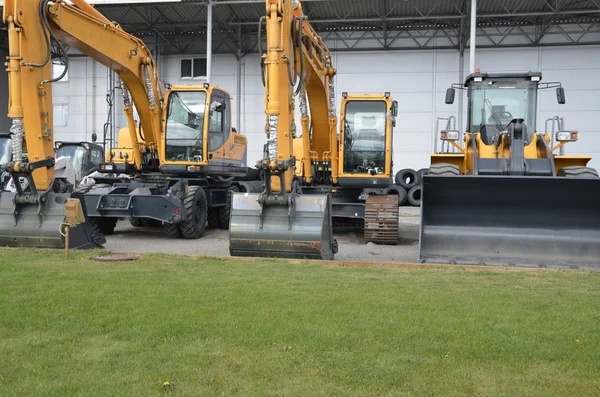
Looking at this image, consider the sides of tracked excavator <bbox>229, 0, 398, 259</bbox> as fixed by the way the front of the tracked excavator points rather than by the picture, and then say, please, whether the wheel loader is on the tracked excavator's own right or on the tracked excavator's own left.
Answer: on the tracked excavator's own left

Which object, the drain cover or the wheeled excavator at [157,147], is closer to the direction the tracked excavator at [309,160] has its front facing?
the drain cover

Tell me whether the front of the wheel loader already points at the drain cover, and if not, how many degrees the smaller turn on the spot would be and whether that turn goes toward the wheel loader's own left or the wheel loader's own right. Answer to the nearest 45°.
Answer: approximately 45° to the wheel loader's own right

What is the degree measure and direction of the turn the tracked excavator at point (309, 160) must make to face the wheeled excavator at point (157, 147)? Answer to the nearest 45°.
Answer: approximately 135° to its right

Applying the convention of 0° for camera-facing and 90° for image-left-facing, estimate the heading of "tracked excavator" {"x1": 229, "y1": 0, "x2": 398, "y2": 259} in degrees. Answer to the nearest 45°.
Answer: approximately 0°

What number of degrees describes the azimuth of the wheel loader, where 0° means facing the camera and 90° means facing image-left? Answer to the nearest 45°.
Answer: approximately 0°

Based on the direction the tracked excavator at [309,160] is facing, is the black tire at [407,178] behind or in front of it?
behind

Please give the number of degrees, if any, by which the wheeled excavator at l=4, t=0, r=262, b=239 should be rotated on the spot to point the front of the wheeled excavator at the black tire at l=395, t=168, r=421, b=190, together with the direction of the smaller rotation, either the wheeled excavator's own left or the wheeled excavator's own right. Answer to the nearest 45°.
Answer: approximately 135° to the wheeled excavator's own left

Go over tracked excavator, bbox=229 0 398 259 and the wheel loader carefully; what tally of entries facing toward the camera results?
2

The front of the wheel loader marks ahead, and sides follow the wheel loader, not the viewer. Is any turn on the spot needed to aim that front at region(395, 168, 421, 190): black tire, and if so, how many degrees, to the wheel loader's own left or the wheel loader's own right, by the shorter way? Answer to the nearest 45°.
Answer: approximately 180°

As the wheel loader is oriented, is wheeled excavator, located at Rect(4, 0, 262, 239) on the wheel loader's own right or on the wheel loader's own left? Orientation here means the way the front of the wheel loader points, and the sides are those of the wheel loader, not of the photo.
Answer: on the wheel loader's own right
